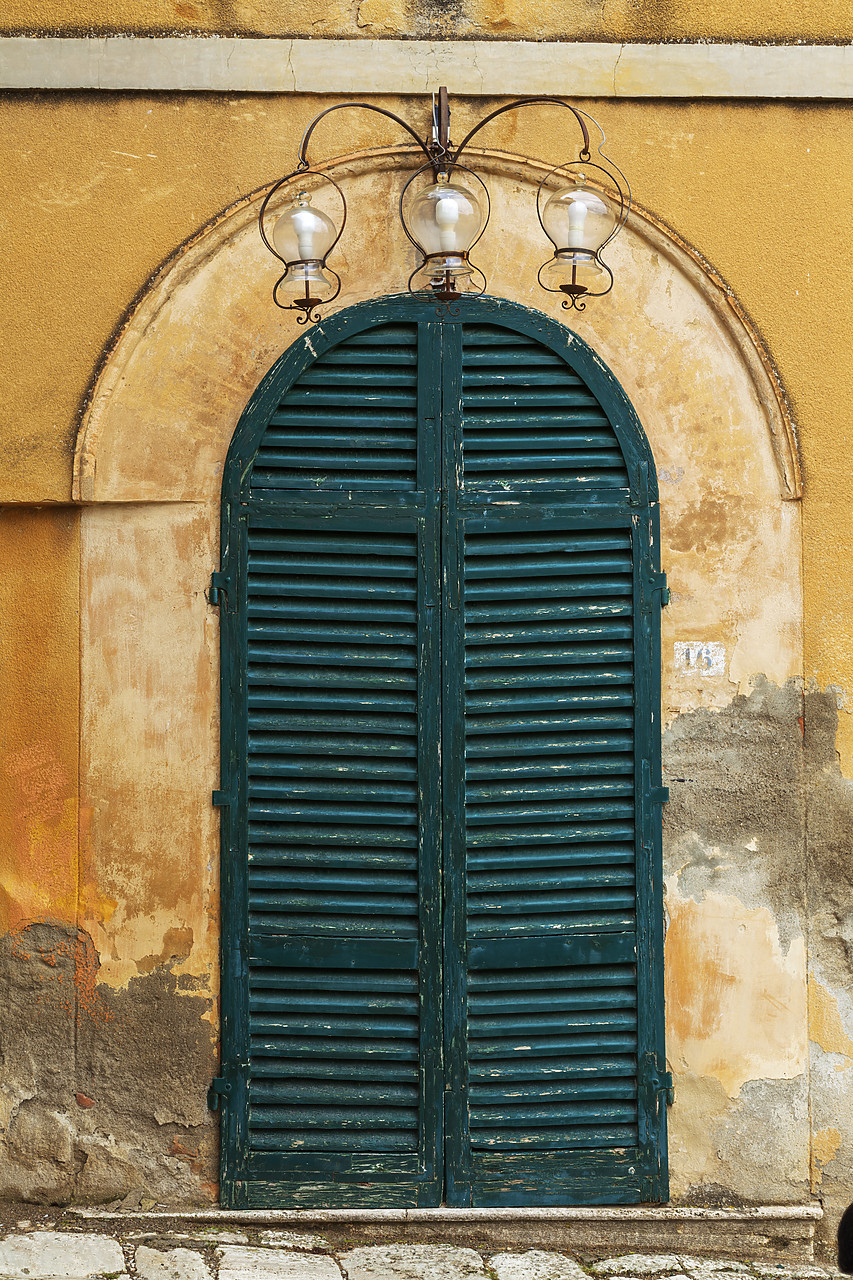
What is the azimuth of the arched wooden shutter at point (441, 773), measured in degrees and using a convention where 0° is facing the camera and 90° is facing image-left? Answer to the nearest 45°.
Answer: approximately 0°

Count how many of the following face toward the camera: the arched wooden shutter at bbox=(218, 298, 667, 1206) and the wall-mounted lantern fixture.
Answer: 2
